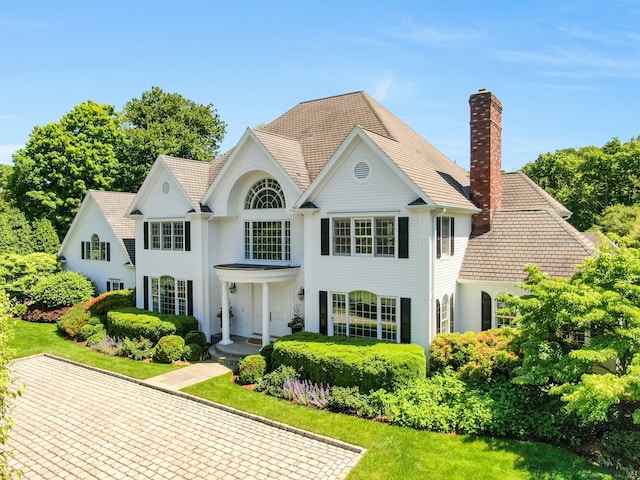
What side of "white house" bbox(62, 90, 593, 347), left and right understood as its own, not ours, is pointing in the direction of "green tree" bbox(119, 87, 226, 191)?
right

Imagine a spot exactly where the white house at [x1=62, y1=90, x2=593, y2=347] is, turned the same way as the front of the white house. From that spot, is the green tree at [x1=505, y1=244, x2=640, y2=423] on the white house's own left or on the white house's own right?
on the white house's own left

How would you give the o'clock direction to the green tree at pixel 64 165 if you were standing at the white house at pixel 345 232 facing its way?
The green tree is roughly at 3 o'clock from the white house.

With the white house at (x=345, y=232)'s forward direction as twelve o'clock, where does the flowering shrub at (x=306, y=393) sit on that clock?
The flowering shrub is roughly at 11 o'clock from the white house.

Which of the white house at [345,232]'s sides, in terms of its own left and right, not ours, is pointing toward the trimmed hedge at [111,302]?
right

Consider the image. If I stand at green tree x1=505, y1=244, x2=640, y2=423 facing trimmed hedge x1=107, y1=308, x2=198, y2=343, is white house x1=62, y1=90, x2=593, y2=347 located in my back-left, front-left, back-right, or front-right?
front-right
